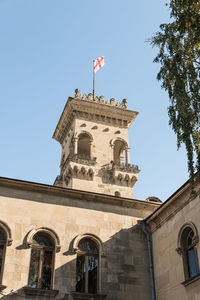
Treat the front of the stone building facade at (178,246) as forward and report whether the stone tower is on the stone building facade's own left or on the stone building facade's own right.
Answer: on the stone building facade's own right

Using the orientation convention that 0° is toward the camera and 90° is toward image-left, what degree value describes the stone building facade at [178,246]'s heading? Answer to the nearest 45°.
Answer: approximately 45°
